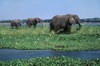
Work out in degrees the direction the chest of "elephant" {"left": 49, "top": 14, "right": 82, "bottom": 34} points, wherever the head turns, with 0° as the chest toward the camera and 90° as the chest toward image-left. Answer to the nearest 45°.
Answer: approximately 270°
